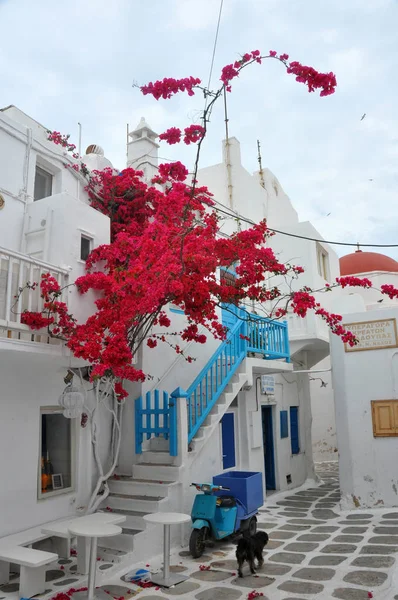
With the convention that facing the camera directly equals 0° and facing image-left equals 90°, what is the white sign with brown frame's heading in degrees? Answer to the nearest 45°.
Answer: approximately 0°

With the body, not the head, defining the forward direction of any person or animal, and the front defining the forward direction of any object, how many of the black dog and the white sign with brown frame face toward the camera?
1

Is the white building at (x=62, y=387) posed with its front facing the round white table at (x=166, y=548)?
yes

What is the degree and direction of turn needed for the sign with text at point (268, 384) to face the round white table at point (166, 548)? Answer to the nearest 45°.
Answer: approximately 45° to its right

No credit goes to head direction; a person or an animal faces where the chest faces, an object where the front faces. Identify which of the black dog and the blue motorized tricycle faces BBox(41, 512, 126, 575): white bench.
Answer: the blue motorized tricycle

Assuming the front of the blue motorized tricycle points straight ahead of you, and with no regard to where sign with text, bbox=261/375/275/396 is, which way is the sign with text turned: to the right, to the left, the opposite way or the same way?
to the left

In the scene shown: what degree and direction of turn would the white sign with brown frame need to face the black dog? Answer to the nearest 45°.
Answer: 0° — it already faces it

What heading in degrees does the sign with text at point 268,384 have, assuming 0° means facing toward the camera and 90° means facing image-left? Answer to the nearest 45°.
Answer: approximately 315°

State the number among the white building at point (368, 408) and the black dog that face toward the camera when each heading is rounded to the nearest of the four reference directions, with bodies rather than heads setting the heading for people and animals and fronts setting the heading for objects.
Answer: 1

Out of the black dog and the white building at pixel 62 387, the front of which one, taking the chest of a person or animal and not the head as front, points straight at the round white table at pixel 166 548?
the white building
